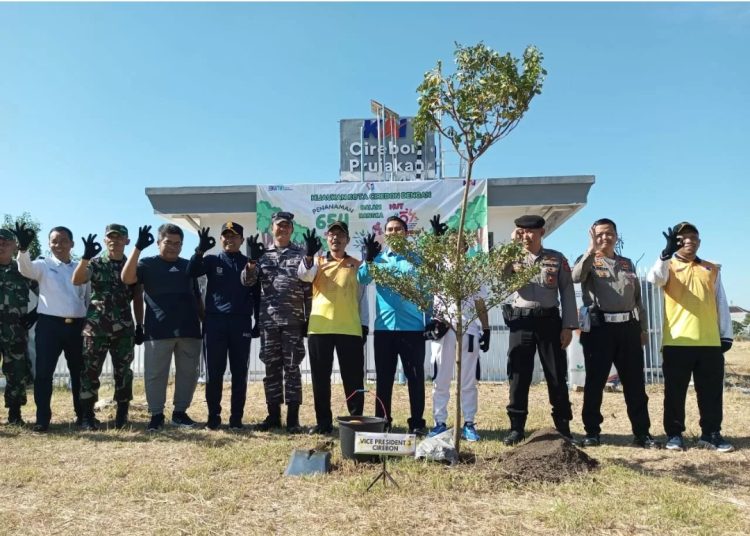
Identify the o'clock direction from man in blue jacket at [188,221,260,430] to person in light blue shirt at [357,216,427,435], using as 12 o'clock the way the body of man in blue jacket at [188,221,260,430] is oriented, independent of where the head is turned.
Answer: person in light blue shirt at [357,216,427,435] is roughly at 10 o'clock from man in blue jacket at [188,221,260,430].

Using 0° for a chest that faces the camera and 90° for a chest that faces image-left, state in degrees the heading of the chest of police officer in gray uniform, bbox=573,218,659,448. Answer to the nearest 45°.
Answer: approximately 0°

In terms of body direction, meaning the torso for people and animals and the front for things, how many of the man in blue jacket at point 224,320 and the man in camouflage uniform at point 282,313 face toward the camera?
2

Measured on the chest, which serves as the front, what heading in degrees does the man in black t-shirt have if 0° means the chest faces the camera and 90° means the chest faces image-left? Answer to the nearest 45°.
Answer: approximately 0°

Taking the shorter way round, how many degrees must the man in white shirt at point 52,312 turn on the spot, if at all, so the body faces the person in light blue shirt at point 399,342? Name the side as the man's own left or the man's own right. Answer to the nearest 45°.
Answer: approximately 45° to the man's own left
